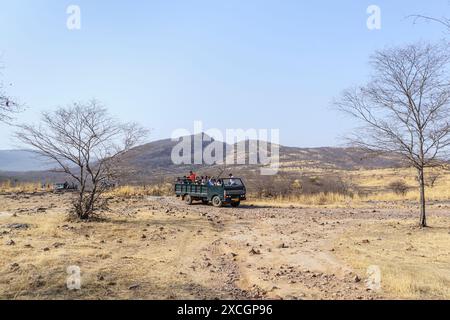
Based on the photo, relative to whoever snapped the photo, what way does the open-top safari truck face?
facing the viewer and to the right of the viewer

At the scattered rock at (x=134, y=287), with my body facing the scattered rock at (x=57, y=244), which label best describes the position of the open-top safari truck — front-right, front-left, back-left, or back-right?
front-right

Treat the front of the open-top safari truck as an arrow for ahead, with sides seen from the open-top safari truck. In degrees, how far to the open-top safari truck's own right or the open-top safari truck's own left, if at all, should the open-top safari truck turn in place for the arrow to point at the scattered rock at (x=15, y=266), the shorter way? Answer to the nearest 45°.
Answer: approximately 45° to the open-top safari truck's own right

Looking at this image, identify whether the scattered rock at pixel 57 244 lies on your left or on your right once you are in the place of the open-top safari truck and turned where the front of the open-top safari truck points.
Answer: on your right

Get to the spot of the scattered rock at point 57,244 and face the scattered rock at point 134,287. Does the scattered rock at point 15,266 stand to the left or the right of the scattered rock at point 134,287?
right

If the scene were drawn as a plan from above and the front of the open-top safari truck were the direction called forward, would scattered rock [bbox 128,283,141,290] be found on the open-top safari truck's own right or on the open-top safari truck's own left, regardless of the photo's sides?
on the open-top safari truck's own right
